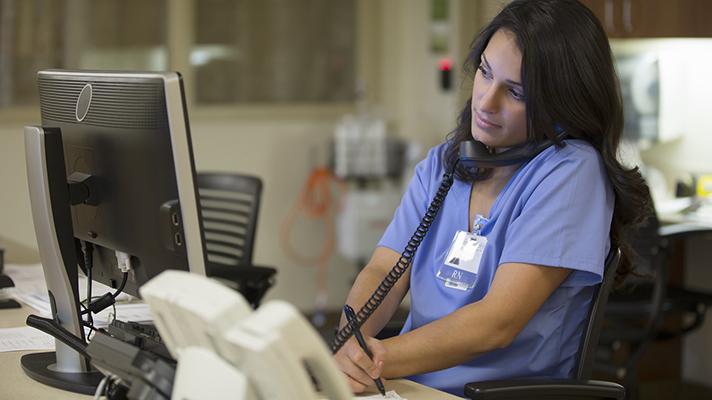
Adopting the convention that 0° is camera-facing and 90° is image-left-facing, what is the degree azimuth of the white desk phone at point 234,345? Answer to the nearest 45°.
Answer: approximately 225°

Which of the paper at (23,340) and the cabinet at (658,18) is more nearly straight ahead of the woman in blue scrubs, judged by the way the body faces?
the paper

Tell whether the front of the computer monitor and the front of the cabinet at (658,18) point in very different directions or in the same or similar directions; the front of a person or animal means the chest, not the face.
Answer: very different directions

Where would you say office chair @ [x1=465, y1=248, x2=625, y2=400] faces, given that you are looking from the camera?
facing to the left of the viewer

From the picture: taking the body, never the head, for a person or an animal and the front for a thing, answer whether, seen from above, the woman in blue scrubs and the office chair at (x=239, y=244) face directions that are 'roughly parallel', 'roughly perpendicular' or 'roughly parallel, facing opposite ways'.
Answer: roughly perpendicular

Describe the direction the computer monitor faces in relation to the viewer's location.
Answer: facing away from the viewer and to the right of the viewer
